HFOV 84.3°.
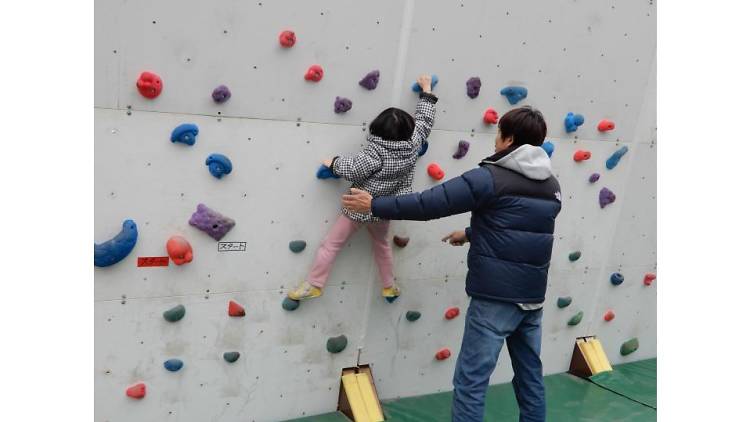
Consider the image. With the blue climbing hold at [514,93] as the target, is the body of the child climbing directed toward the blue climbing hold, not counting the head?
no

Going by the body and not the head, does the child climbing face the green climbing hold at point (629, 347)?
no

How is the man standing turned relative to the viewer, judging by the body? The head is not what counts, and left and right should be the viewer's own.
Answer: facing away from the viewer and to the left of the viewer

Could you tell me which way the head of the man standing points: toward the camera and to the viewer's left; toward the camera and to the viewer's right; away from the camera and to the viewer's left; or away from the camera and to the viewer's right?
away from the camera and to the viewer's left

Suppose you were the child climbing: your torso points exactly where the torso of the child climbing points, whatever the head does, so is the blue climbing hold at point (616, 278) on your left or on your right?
on your right

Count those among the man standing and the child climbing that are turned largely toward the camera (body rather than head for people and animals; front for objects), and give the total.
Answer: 0

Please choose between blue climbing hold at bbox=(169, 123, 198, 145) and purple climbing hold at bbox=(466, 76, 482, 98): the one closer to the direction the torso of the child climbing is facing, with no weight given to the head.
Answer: the purple climbing hold

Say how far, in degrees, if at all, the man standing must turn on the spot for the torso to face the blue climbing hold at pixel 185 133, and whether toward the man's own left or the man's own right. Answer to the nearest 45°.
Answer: approximately 45° to the man's own left

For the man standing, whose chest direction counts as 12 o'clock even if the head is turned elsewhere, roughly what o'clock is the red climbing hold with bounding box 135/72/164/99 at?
The red climbing hold is roughly at 10 o'clock from the man standing.

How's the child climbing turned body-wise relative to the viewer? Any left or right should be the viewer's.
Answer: facing away from the viewer

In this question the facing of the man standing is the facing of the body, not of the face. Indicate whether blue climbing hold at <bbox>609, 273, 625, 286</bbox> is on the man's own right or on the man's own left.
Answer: on the man's own right

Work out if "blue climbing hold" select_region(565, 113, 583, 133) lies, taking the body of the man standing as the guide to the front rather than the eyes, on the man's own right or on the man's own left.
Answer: on the man's own right

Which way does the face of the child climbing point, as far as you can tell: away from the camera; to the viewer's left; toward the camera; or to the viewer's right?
away from the camera

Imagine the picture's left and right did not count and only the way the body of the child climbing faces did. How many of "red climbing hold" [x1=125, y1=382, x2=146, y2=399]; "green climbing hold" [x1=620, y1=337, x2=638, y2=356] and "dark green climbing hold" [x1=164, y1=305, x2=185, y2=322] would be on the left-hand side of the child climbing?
2

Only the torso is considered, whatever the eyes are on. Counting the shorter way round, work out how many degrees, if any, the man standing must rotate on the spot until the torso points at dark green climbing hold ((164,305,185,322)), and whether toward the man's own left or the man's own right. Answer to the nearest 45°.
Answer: approximately 45° to the man's own left
